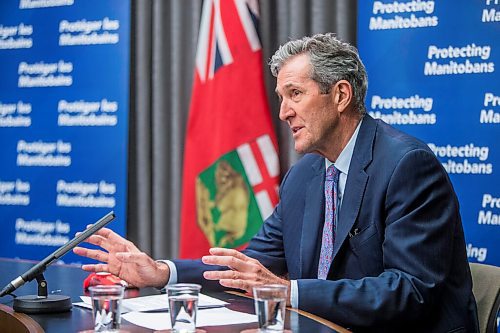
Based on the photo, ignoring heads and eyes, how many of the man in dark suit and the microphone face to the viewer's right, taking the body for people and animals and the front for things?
1

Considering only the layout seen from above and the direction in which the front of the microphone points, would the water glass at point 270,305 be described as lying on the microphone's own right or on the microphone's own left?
on the microphone's own right

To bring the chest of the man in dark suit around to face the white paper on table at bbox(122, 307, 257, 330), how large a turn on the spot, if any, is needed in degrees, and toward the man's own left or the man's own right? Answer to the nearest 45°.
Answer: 0° — they already face it

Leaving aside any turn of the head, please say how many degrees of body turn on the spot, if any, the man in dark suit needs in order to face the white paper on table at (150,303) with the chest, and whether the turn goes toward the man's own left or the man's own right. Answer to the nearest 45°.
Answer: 0° — they already face it

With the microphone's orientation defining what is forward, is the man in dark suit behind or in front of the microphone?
in front

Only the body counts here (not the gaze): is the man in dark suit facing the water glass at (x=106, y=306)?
yes

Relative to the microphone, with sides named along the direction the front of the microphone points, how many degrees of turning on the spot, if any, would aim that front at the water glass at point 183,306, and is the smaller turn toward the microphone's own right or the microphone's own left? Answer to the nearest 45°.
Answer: approximately 45° to the microphone's own right

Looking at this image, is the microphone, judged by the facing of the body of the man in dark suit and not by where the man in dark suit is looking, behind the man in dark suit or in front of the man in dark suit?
in front

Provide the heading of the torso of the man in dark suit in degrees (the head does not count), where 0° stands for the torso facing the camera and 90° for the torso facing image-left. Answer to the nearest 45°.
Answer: approximately 45°

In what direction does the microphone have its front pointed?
to the viewer's right

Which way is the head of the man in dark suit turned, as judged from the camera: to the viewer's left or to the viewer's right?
to the viewer's left

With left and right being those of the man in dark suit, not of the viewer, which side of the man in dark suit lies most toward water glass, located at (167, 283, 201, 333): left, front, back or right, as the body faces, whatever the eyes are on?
front
